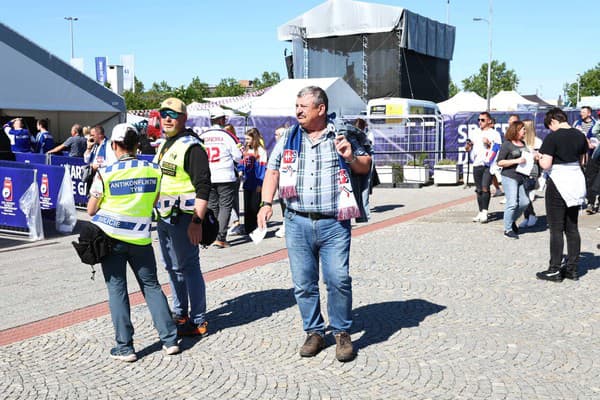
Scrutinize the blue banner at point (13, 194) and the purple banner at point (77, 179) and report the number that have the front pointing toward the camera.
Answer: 2

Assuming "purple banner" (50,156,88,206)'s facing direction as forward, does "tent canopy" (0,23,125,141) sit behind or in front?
behind

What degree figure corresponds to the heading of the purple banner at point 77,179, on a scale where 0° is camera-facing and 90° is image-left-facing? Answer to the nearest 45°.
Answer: approximately 0°

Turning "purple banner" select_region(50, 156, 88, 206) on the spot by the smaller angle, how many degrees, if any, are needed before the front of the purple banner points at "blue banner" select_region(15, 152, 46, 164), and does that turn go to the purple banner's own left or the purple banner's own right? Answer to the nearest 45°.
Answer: approximately 135° to the purple banner's own right

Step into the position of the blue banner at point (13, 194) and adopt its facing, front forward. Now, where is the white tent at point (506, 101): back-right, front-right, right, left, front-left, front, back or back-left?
back-left

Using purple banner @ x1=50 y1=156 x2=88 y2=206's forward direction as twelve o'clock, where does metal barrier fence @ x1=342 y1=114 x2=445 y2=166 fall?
The metal barrier fence is roughly at 8 o'clock from the purple banner.

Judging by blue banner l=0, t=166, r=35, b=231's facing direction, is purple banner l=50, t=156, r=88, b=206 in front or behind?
behind

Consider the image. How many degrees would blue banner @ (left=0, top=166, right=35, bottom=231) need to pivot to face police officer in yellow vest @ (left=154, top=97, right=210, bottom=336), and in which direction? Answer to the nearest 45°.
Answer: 0° — it already faces them
